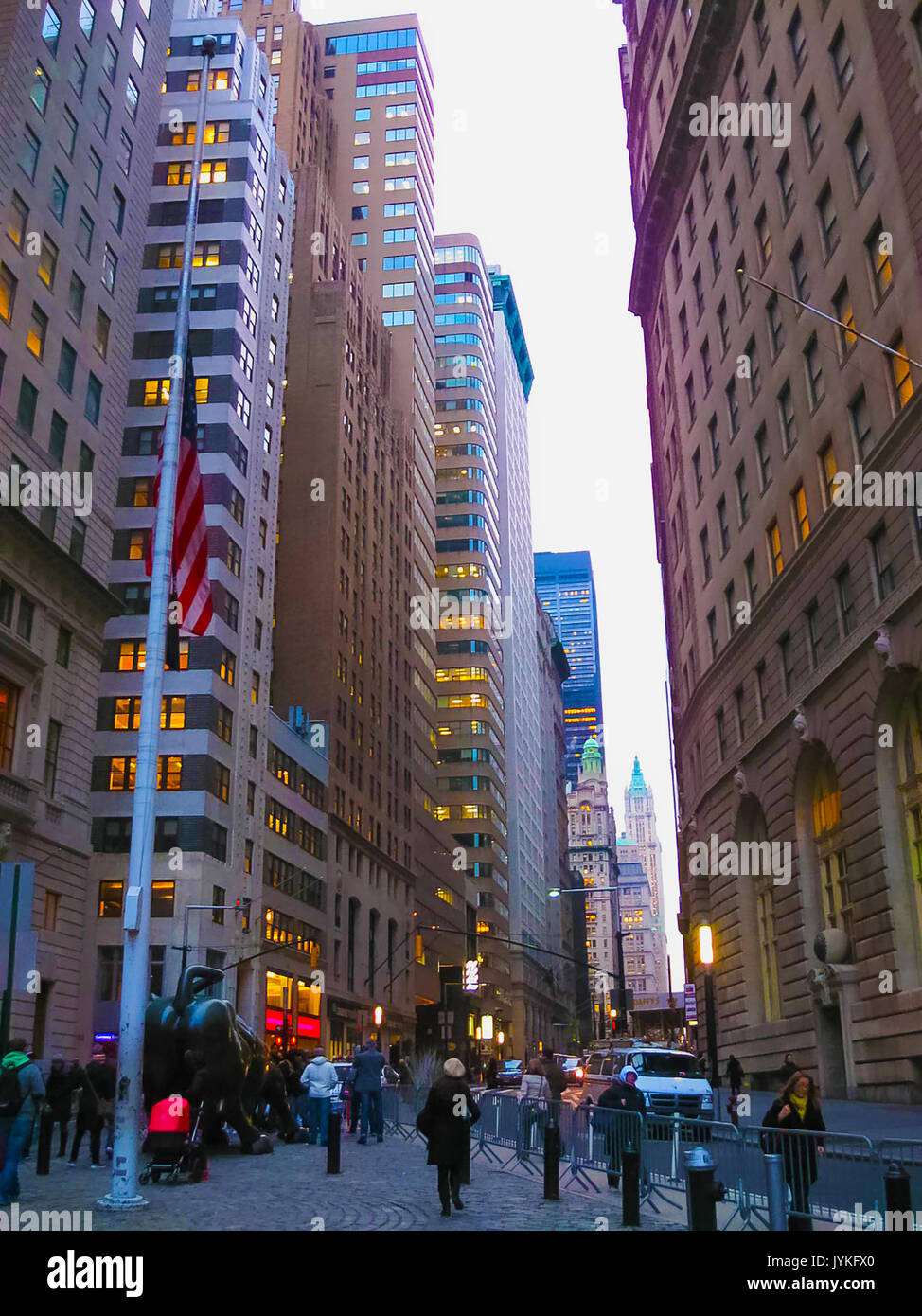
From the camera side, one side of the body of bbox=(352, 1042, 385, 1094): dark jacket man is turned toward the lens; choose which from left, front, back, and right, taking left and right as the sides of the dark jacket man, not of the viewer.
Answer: back

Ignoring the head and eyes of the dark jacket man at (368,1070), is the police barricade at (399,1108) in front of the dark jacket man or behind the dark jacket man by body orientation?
in front

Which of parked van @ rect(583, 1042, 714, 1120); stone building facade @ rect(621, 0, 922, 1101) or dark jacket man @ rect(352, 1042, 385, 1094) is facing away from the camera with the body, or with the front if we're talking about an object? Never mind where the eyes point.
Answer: the dark jacket man

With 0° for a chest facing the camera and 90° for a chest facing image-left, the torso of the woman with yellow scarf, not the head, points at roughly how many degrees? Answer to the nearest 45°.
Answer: approximately 0°

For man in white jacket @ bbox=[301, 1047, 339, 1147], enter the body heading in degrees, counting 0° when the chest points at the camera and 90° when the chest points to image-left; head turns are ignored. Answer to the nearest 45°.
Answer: approximately 180°

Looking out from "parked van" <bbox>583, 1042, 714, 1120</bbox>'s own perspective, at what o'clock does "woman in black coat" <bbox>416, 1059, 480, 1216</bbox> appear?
The woman in black coat is roughly at 2 o'clock from the parked van.

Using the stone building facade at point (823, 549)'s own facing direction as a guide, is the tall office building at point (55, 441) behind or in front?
in front

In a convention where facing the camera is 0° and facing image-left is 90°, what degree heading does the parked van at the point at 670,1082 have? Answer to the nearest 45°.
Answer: approximately 315°

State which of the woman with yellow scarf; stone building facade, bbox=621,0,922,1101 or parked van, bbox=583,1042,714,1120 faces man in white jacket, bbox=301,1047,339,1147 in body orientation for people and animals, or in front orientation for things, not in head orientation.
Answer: the stone building facade
